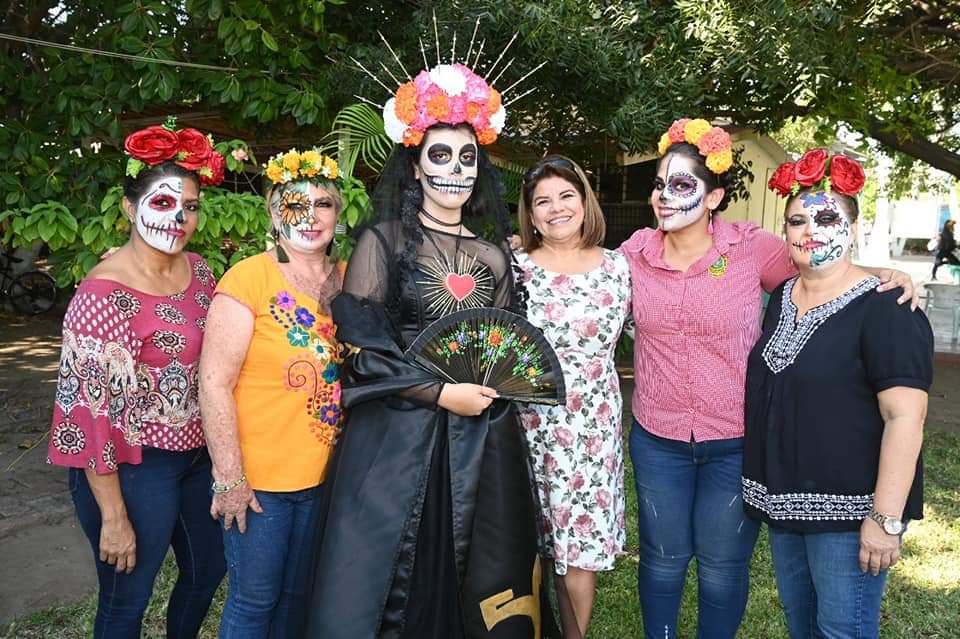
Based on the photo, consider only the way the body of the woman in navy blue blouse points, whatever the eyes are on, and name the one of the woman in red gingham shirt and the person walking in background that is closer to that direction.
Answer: the woman in red gingham shirt

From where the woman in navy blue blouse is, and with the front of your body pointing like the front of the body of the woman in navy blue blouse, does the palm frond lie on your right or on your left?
on your right

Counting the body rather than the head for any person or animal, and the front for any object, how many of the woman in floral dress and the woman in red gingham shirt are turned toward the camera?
2

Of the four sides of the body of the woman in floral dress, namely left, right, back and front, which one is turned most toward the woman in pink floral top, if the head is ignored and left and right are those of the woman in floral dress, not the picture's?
right

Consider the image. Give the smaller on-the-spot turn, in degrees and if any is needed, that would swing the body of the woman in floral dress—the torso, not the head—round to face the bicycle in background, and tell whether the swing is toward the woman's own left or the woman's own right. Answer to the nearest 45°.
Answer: approximately 135° to the woman's own right

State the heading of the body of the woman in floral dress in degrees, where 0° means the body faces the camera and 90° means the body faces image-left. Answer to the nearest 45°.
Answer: approximately 0°

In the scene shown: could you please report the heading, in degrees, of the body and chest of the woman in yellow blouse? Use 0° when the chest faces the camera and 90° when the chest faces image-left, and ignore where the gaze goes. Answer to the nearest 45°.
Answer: approximately 315°

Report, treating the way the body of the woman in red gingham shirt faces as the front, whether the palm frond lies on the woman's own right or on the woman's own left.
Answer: on the woman's own right

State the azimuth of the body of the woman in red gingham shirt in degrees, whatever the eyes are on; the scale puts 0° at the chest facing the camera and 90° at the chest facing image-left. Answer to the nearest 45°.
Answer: approximately 0°

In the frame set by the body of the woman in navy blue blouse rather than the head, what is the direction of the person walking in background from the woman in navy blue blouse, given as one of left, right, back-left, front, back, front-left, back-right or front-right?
back-right
